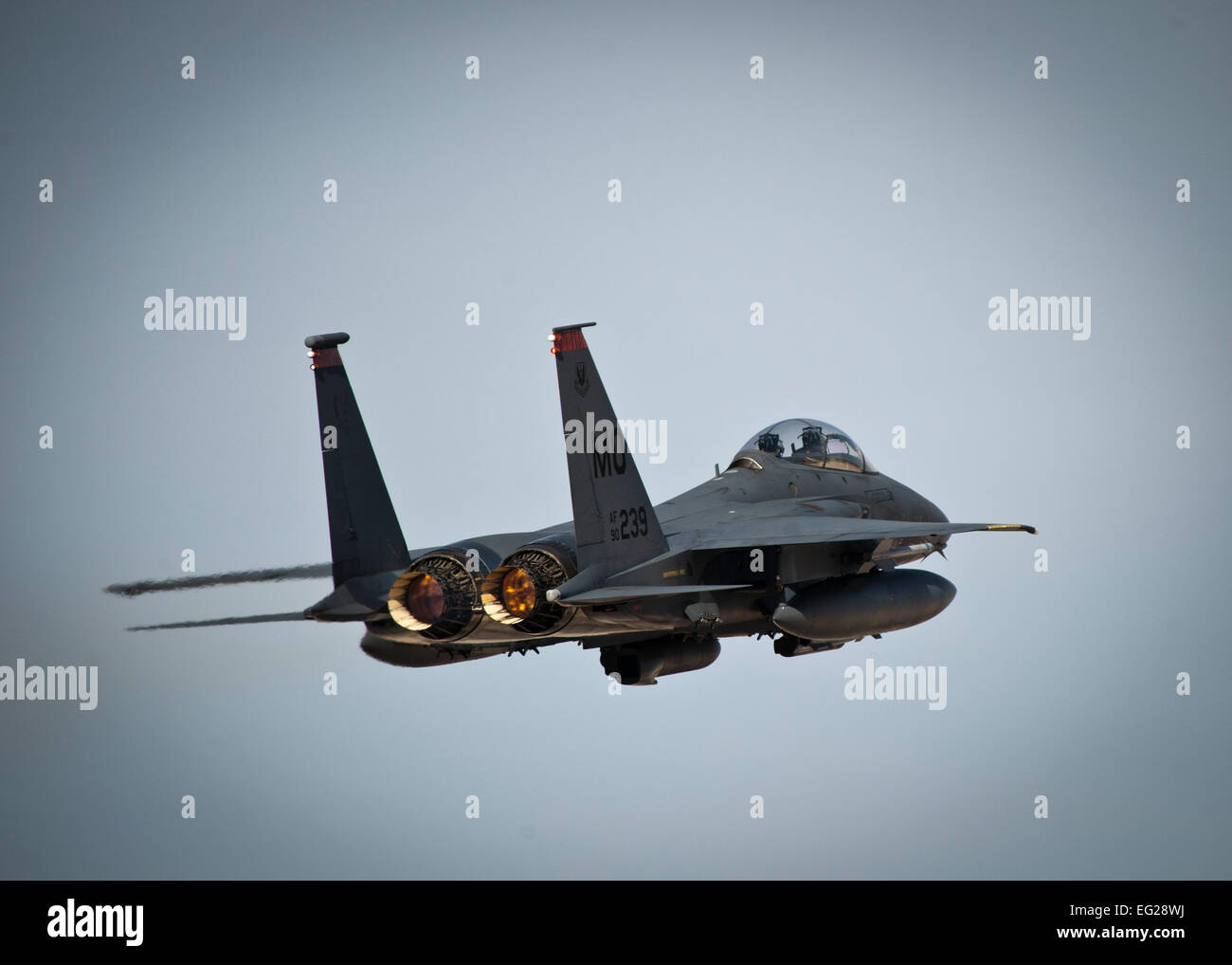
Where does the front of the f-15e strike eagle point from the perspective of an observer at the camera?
facing away from the viewer and to the right of the viewer
